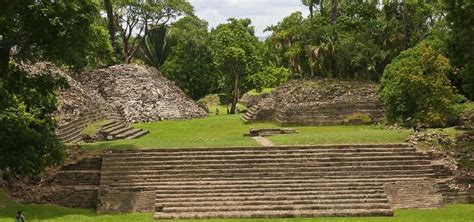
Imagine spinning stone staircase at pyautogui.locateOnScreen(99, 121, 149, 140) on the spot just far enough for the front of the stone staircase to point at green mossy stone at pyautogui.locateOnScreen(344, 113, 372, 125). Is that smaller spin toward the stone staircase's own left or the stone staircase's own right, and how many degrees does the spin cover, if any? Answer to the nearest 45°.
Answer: approximately 45° to the stone staircase's own left

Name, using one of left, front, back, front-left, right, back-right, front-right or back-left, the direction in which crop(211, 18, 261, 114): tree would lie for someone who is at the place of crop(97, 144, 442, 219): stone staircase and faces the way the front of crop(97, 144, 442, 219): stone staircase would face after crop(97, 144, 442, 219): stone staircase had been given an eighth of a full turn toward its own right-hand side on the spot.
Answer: back-right

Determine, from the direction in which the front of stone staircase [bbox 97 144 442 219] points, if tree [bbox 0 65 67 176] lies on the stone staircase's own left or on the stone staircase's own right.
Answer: on the stone staircase's own right

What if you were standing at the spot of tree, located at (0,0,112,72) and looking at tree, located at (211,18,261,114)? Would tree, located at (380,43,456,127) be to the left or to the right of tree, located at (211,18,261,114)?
right

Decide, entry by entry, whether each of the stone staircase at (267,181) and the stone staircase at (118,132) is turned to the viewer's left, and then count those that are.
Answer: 0

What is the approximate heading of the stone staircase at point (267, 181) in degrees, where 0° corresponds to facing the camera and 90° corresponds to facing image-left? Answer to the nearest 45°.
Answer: approximately 0°

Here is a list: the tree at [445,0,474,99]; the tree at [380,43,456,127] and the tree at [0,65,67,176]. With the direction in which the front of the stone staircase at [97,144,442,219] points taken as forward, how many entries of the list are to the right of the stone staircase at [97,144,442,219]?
1

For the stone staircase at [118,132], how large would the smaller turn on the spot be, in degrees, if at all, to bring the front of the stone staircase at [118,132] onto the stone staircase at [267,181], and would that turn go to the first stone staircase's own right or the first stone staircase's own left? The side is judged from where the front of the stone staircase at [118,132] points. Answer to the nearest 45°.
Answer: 0° — it already faces it
